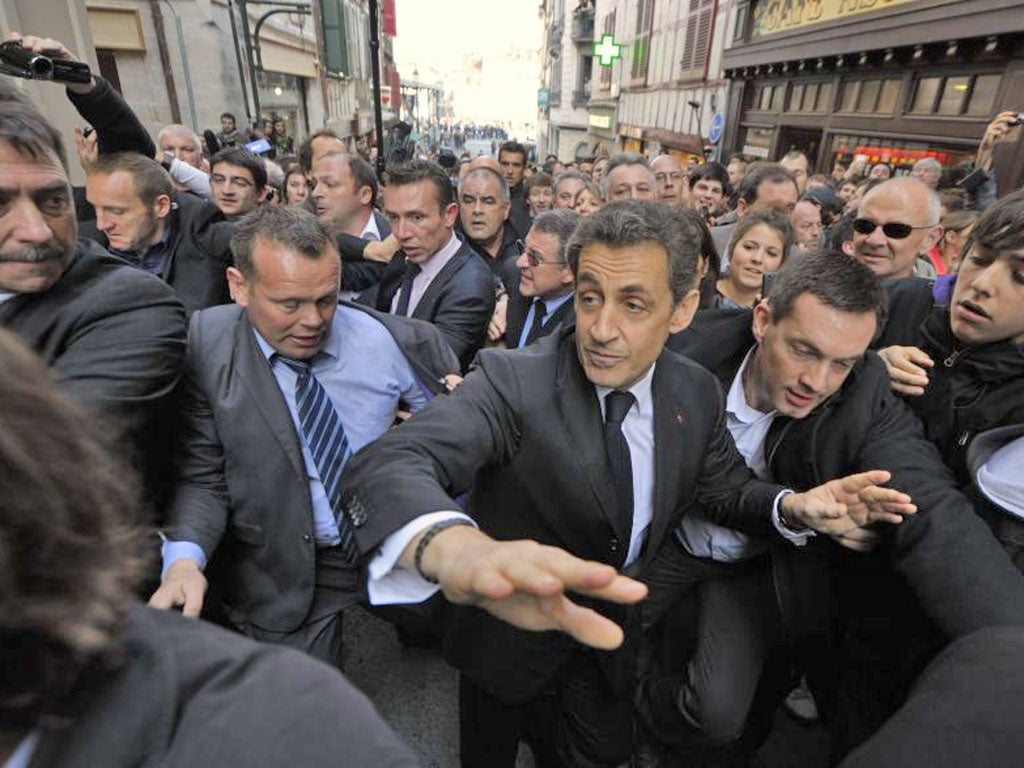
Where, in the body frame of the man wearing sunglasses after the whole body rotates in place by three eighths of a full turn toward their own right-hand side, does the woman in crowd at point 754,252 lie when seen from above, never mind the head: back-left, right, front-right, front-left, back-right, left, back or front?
left

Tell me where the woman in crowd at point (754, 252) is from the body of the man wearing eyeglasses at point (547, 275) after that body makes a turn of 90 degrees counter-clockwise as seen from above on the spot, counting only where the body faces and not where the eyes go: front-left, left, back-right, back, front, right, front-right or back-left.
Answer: front-left

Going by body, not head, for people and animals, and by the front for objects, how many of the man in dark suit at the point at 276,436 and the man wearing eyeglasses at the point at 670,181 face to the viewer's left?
0

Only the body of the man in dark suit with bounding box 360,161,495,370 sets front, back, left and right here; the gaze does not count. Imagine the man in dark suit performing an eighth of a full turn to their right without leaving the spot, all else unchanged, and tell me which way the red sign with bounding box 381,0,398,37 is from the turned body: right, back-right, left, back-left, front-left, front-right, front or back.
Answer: right

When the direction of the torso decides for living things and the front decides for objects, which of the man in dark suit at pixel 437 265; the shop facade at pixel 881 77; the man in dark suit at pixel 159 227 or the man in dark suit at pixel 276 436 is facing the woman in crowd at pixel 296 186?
the shop facade

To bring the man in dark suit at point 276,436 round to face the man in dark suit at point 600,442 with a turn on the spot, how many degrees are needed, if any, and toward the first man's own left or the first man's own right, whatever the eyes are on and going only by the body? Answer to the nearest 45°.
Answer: approximately 45° to the first man's own left

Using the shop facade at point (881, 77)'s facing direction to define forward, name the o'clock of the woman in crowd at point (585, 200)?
The woman in crowd is roughly at 11 o'clock from the shop facade.

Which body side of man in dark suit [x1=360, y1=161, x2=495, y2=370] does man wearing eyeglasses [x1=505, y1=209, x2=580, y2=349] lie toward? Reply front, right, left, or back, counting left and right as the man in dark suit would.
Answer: left

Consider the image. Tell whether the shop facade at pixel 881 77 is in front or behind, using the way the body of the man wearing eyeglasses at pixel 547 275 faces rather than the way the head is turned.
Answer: behind

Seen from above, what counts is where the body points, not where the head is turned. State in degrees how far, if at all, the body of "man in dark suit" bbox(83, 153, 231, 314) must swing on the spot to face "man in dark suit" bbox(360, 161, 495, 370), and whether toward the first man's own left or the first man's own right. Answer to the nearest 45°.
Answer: approximately 90° to the first man's own left
